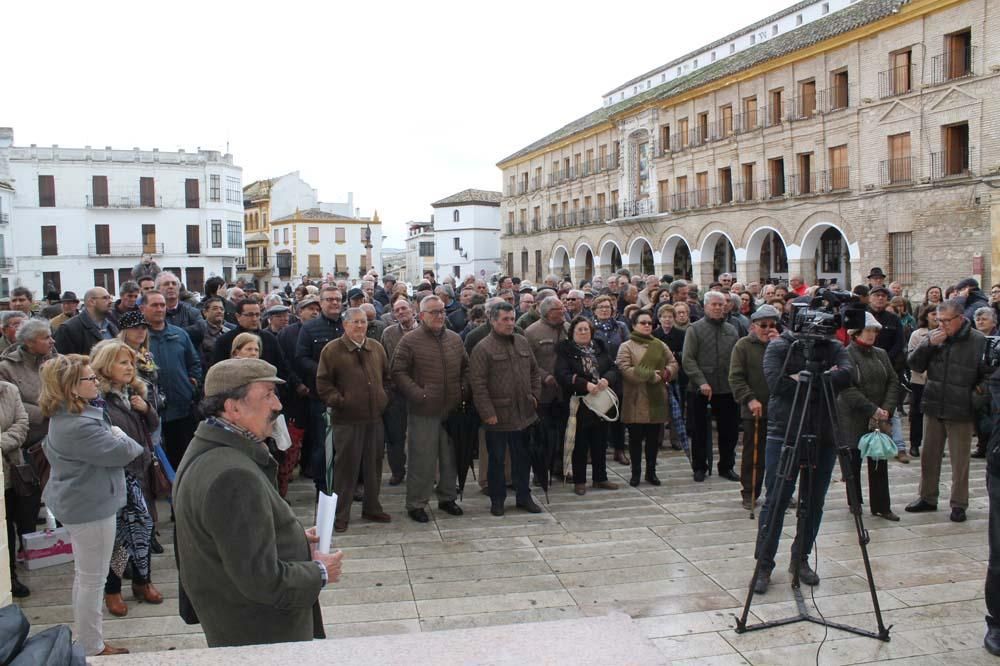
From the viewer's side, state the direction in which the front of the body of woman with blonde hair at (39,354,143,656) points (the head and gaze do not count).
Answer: to the viewer's right

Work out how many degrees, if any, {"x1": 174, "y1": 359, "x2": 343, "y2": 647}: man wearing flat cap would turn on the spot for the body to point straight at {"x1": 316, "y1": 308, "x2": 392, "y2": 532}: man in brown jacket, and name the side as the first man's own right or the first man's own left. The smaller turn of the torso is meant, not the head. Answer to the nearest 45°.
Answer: approximately 90° to the first man's own left

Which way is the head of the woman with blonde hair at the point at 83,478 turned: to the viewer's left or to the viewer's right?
to the viewer's right

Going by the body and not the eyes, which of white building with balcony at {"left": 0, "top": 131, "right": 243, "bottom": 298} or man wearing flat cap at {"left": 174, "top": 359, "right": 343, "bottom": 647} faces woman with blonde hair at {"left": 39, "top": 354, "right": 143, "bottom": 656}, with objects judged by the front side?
the white building with balcony

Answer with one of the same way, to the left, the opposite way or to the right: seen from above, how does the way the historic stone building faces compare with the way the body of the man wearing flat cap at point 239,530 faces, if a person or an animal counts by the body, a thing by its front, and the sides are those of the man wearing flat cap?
the opposite way

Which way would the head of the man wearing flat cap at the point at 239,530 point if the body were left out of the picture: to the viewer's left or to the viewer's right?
to the viewer's right

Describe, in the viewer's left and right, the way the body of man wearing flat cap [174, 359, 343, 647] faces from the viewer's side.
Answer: facing to the right of the viewer
